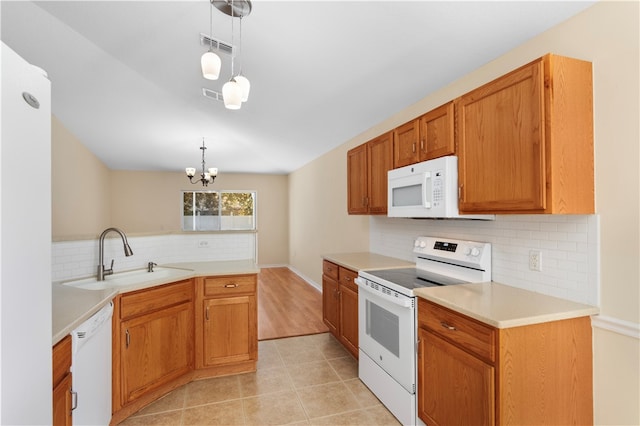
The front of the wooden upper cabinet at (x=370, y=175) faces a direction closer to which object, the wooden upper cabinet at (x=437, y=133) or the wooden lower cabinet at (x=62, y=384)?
the wooden lower cabinet

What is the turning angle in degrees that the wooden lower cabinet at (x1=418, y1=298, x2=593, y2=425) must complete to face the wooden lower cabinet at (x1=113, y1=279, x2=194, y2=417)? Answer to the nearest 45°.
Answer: approximately 45° to its right

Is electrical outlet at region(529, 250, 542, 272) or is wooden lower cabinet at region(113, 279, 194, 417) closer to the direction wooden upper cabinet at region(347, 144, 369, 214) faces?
the wooden lower cabinet

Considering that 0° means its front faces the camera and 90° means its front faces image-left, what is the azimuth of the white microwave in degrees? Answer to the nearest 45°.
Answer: approximately 45°
